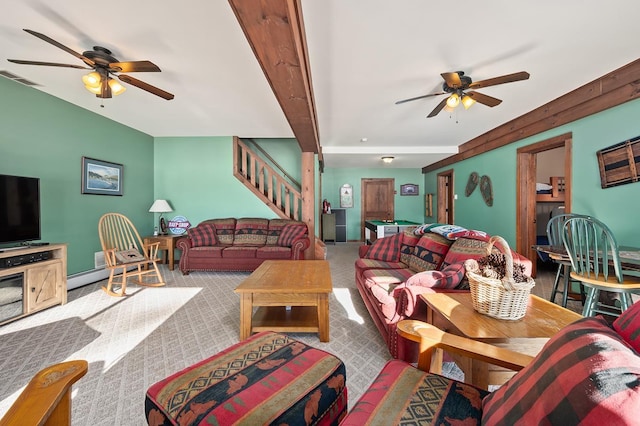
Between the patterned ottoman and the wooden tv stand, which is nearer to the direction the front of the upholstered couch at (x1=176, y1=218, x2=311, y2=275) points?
the patterned ottoman

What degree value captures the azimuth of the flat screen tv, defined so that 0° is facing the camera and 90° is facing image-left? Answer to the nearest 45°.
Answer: approximately 315°

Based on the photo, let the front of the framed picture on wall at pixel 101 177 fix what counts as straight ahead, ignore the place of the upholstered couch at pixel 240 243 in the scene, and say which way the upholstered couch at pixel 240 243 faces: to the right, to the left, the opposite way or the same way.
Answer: to the right

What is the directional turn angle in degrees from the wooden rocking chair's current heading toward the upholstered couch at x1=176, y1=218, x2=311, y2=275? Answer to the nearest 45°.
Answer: approximately 45° to its left

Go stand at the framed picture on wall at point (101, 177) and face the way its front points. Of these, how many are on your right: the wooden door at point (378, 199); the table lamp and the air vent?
1

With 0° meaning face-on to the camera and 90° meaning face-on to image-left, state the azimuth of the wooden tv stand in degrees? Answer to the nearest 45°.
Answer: approximately 315°

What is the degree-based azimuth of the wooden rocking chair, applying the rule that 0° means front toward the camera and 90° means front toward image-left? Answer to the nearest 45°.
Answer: approximately 315°

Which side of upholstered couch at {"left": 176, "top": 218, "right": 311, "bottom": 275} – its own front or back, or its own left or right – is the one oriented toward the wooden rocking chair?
right

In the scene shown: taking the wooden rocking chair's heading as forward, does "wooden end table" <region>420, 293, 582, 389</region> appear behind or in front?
in front

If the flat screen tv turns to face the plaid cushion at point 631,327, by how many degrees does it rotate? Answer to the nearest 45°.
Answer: approximately 45° to its right

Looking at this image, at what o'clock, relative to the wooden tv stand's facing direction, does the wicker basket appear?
The wicker basket is roughly at 1 o'clock from the wooden tv stand.
